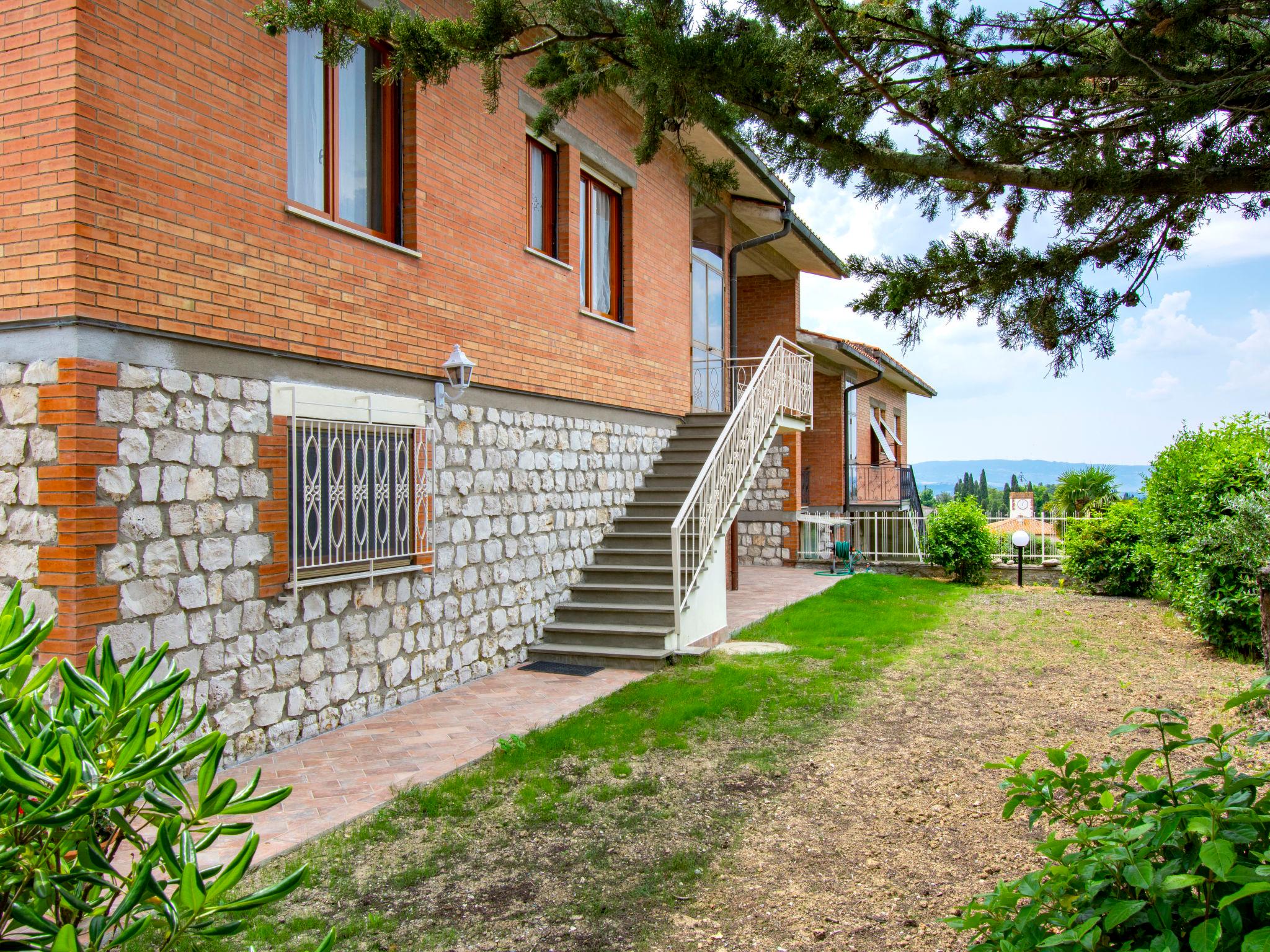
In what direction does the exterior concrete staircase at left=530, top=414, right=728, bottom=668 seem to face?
toward the camera

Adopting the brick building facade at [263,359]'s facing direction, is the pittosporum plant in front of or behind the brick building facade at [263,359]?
in front

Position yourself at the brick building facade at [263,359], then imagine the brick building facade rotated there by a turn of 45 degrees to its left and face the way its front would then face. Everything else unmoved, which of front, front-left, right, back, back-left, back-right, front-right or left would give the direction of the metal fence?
front-left

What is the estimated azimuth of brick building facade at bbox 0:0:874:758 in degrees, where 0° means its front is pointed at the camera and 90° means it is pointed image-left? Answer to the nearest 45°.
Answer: approximately 315°

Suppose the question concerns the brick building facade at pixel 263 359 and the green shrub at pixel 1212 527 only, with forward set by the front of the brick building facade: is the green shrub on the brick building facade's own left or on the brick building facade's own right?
on the brick building facade's own left

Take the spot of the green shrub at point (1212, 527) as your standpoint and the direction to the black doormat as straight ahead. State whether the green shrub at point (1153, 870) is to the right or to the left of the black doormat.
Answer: left

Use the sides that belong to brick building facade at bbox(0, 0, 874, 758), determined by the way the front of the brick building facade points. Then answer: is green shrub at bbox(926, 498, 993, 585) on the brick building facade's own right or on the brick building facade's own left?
on the brick building facade's own left

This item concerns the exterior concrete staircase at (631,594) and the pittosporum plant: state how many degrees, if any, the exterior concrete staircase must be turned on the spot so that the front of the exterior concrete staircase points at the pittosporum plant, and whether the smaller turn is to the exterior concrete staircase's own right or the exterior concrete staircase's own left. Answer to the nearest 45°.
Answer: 0° — it already faces it

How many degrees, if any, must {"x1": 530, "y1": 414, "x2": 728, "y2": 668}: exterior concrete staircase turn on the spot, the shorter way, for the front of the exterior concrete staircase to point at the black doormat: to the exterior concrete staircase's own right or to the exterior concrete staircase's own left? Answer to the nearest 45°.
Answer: approximately 45° to the exterior concrete staircase's own right

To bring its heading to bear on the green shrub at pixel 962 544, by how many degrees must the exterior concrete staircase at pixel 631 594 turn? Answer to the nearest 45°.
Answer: approximately 135° to its left

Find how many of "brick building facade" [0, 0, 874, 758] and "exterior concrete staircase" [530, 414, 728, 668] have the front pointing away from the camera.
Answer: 0

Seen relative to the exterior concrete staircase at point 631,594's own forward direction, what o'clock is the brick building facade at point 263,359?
The brick building facade is roughly at 1 o'clock from the exterior concrete staircase.
